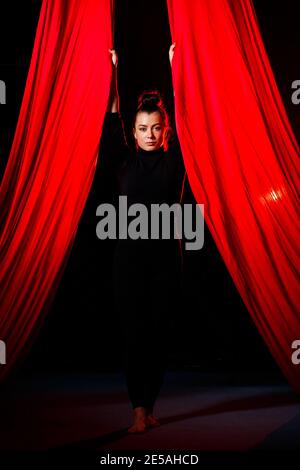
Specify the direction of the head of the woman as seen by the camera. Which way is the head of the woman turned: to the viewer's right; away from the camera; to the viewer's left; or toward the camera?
toward the camera

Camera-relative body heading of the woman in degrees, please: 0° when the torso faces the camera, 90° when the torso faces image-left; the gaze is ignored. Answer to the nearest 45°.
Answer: approximately 0°
